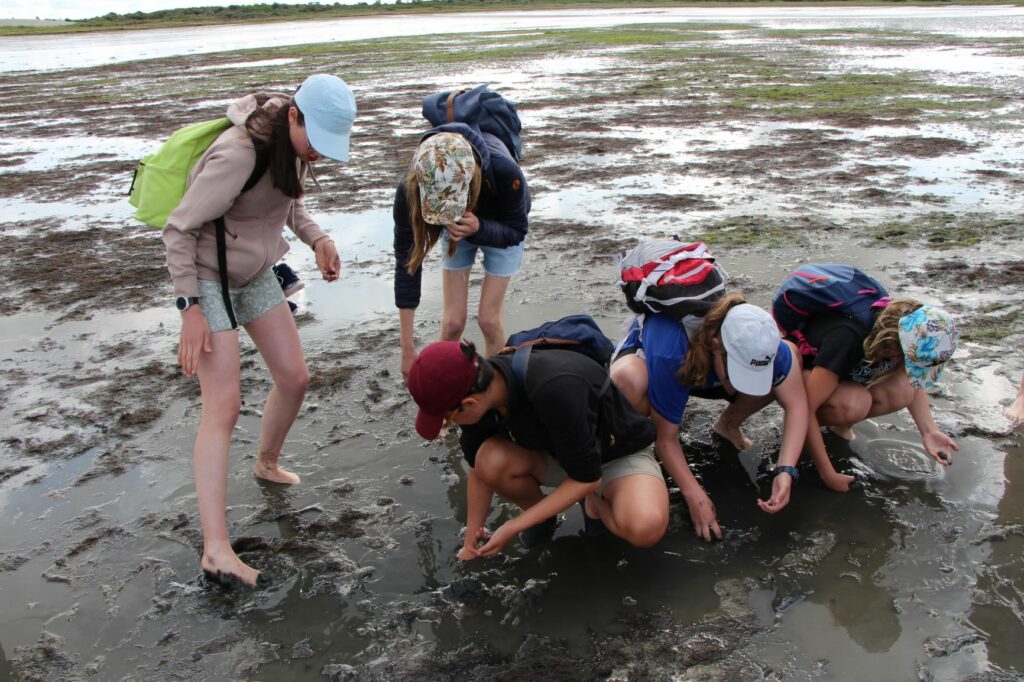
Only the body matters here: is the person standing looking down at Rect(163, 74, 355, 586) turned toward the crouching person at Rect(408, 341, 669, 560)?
yes

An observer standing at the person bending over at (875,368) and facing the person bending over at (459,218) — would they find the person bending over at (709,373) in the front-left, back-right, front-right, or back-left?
front-left

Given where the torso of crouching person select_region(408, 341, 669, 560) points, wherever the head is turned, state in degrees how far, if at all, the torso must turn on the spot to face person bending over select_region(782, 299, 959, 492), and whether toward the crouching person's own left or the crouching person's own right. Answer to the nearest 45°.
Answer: approximately 135° to the crouching person's own left

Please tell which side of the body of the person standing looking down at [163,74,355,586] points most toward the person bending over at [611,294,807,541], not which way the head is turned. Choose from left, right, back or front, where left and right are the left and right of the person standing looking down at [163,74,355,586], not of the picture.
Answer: front

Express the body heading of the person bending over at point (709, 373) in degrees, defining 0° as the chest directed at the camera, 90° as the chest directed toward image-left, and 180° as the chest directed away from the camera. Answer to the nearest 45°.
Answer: approximately 315°

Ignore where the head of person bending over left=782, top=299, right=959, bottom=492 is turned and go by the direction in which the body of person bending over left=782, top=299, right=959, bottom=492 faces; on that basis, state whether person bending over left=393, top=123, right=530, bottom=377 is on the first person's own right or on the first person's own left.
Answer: on the first person's own right

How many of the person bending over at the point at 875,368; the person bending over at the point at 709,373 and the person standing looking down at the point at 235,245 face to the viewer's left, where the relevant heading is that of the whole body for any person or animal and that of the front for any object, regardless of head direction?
0

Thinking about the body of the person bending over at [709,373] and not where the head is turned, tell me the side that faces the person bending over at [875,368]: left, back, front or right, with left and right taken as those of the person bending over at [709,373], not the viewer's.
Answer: left

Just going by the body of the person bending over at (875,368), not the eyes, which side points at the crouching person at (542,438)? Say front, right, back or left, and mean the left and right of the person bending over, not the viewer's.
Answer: right

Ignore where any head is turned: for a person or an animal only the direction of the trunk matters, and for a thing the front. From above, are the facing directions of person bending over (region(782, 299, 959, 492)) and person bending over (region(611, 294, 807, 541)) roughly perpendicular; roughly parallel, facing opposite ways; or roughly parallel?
roughly parallel

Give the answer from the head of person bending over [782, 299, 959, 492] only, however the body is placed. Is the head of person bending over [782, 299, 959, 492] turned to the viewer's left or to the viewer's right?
to the viewer's right

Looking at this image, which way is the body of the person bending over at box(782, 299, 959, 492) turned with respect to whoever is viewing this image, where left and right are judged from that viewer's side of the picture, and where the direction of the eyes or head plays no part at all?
facing the viewer and to the right of the viewer

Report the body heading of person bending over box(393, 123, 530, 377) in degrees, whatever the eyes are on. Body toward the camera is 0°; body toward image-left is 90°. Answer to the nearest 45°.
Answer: approximately 45°

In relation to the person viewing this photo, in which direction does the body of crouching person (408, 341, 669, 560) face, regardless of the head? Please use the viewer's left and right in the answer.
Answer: facing the viewer and to the left of the viewer

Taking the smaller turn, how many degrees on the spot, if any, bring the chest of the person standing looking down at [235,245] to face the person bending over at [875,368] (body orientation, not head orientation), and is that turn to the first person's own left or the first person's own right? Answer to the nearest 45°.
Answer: approximately 45° to the first person's own left

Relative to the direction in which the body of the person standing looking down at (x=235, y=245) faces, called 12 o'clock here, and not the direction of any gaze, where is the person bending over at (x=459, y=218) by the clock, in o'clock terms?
the person bending over at (x=459, y=218) is roughly at 10 o'clock from the person standing looking down at (x=235, y=245).
